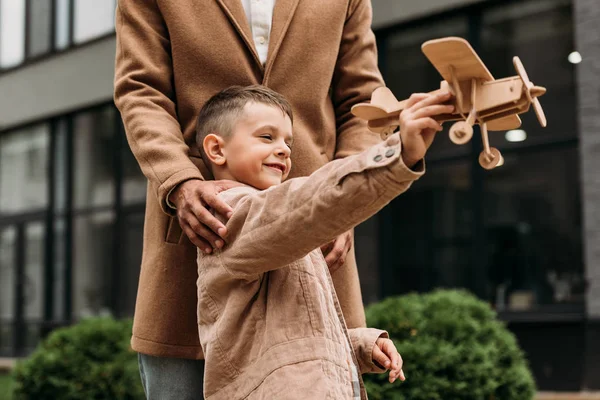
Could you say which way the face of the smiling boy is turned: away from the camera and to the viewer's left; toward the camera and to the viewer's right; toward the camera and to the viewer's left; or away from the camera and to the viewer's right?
toward the camera and to the viewer's right

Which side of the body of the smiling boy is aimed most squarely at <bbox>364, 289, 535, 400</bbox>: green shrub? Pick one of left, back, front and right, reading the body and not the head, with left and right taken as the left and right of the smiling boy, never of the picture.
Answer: left

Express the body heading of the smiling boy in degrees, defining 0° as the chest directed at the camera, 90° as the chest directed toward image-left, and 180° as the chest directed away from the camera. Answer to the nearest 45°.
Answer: approximately 270°
